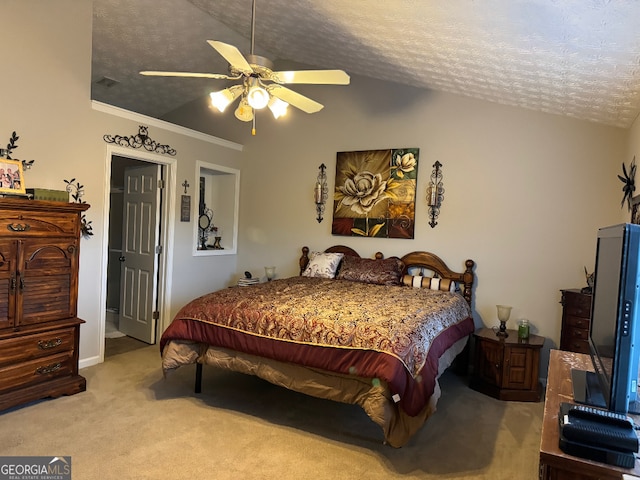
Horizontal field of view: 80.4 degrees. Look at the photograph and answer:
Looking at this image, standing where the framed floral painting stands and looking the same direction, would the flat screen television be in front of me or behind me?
in front

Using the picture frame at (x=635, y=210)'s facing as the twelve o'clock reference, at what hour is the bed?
The bed is roughly at 12 o'clock from the picture frame.

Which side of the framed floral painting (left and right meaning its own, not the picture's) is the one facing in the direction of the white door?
right

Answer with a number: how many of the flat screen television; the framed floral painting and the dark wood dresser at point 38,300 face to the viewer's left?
1

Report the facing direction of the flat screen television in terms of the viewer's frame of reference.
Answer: facing to the left of the viewer

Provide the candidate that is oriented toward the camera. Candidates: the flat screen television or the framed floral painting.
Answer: the framed floral painting

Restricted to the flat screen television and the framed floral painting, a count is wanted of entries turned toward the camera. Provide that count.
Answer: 1

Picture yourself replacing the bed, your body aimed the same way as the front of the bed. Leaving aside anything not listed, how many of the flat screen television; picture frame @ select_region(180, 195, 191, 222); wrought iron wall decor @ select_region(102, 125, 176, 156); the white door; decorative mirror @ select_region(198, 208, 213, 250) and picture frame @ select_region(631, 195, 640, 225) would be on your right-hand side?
4

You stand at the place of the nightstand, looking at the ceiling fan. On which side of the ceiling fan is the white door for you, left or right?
right

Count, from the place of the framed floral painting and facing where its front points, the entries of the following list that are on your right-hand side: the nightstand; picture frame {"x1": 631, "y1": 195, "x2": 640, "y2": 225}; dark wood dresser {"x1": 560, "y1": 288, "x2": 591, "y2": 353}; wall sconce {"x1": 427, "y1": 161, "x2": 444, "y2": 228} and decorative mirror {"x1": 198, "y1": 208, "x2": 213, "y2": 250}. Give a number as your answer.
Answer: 1

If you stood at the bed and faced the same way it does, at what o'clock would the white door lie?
The white door is roughly at 3 o'clock from the bed.

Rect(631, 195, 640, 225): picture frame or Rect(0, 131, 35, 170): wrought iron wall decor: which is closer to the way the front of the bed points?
the wrought iron wall decor

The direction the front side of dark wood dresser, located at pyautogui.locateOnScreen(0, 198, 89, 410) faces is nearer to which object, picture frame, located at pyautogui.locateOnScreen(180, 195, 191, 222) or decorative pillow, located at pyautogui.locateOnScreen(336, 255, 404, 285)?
the decorative pillow

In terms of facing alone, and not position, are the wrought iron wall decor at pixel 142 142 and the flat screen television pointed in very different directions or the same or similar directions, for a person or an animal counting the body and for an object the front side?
very different directions

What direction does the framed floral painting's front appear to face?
toward the camera

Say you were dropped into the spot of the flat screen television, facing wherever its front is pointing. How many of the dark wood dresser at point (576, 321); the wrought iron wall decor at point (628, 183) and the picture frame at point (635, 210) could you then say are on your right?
3

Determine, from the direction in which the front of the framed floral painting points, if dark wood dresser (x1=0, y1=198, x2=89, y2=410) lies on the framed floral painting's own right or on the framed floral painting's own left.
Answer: on the framed floral painting's own right

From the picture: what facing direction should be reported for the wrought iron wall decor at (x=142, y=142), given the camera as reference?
facing the viewer and to the right of the viewer
